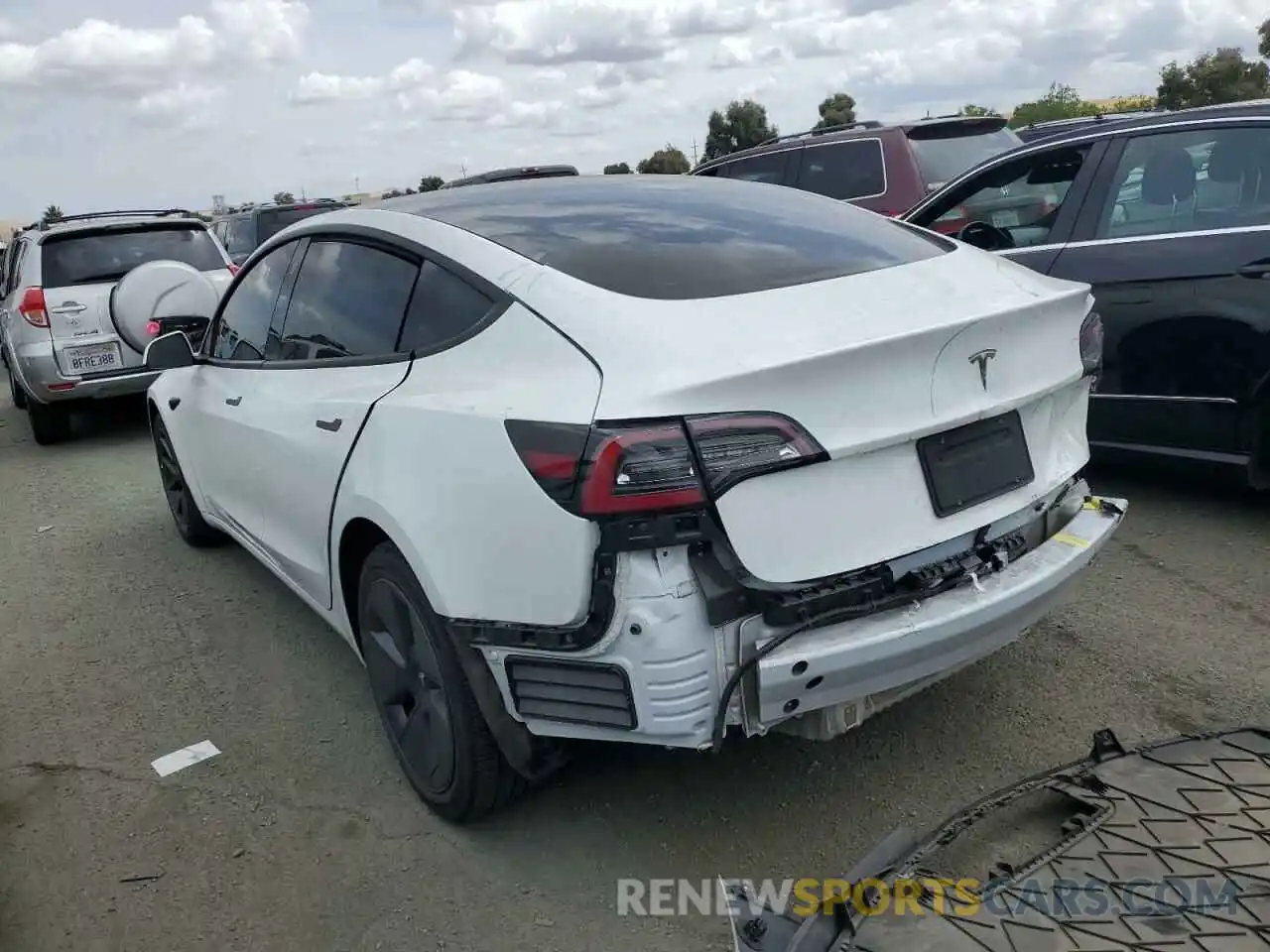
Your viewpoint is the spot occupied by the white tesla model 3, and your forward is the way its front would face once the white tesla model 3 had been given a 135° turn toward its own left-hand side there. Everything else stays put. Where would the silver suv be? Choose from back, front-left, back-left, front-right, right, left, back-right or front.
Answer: back-right

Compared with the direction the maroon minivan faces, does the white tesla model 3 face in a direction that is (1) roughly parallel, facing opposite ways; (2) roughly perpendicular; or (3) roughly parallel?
roughly parallel

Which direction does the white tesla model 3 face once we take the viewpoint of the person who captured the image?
facing away from the viewer and to the left of the viewer

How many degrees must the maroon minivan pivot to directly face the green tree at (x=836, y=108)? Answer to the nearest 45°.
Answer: approximately 45° to its right

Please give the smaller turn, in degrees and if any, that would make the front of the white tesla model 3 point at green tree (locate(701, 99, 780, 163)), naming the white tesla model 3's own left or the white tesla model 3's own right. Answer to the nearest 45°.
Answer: approximately 45° to the white tesla model 3's own right

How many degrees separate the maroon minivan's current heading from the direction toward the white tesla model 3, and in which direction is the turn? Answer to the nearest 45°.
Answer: approximately 135° to its left

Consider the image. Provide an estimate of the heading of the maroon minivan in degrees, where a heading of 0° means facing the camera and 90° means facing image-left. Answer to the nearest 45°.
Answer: approximately 135°

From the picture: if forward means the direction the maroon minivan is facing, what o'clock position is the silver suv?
The silver suv is roughly at 10 o'clock from the maroon minivan.

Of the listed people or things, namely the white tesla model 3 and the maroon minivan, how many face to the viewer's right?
0

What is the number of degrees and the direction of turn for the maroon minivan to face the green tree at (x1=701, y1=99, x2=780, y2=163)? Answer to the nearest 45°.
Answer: approximately 45° to its right

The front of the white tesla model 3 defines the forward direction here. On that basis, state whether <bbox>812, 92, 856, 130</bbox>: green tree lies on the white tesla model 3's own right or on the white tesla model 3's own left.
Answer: on the white tesla model 3's own right

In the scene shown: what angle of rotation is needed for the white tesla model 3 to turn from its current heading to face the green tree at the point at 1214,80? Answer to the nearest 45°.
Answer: approximately 90° to its right

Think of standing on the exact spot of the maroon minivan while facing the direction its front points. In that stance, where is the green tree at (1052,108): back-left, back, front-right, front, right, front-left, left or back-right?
front-right

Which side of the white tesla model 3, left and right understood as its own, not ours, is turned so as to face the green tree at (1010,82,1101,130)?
right
